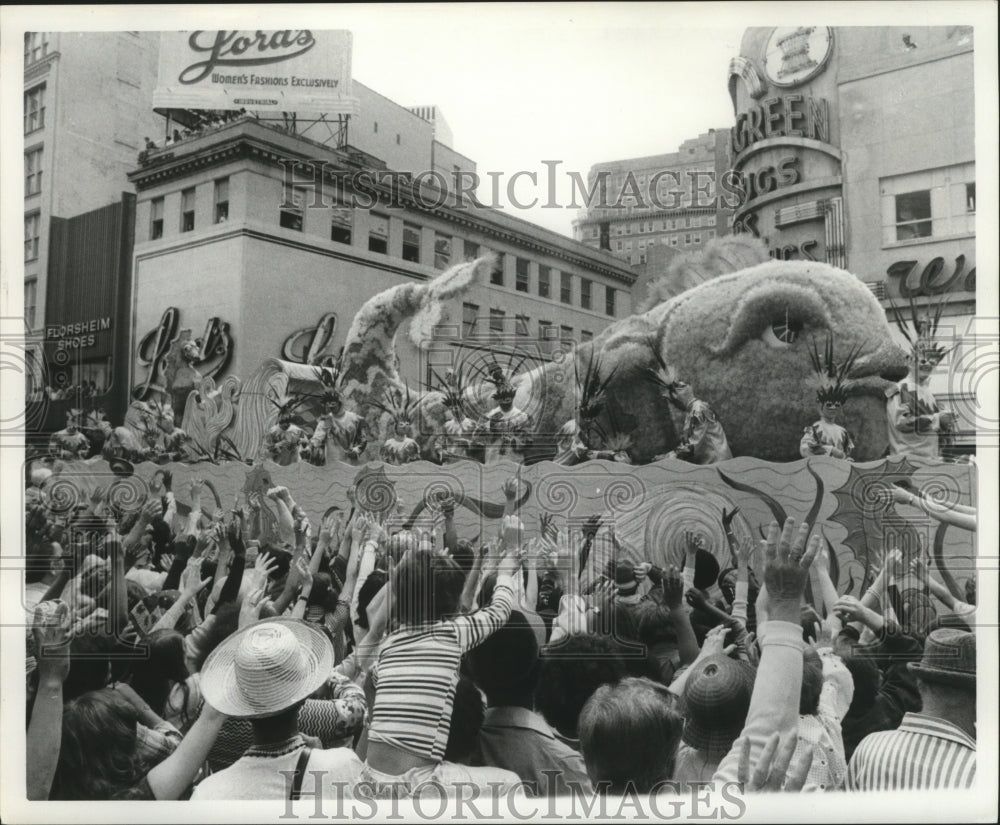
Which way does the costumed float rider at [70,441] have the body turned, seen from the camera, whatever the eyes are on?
toward the camera

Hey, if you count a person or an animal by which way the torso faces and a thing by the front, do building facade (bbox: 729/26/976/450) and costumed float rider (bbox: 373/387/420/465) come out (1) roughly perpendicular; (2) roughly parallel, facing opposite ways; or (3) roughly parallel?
roughly parallel

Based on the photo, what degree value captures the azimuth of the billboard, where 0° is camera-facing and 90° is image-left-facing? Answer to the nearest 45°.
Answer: approximately 0°

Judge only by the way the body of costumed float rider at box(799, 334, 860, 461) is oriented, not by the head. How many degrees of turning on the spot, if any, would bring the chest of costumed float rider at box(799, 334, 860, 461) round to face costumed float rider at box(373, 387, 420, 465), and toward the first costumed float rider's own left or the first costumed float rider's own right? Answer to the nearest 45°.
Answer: approximately 90° to the first costumed float rider's own right

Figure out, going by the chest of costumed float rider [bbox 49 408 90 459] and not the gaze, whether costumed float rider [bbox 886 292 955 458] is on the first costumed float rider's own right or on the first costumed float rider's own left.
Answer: on the first costumed float rider's own left

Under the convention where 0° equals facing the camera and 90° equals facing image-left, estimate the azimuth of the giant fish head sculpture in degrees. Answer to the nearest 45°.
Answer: approximately 270°

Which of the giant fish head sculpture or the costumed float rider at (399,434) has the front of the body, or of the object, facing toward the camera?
the costumed float rider

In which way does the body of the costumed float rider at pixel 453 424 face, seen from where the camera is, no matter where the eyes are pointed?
toward the camera

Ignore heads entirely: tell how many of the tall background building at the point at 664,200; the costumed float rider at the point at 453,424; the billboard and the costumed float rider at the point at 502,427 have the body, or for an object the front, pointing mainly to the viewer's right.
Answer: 0

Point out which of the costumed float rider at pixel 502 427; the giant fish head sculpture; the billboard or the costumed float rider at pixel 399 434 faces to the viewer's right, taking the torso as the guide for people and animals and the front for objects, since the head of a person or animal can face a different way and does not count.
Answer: the giant fish head sculpture

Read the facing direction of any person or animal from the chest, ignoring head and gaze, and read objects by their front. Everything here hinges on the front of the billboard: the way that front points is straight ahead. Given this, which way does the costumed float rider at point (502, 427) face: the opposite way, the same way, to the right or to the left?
the same way

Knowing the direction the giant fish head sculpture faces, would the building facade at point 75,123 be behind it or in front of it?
behind

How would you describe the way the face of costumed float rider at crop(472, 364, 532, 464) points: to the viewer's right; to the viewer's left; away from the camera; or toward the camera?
toward the camera
